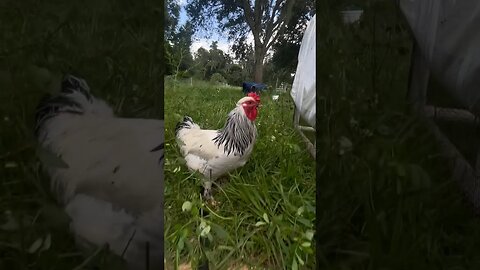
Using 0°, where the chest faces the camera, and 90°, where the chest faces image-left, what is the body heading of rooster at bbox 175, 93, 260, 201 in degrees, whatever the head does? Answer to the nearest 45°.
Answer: approximately 270°
